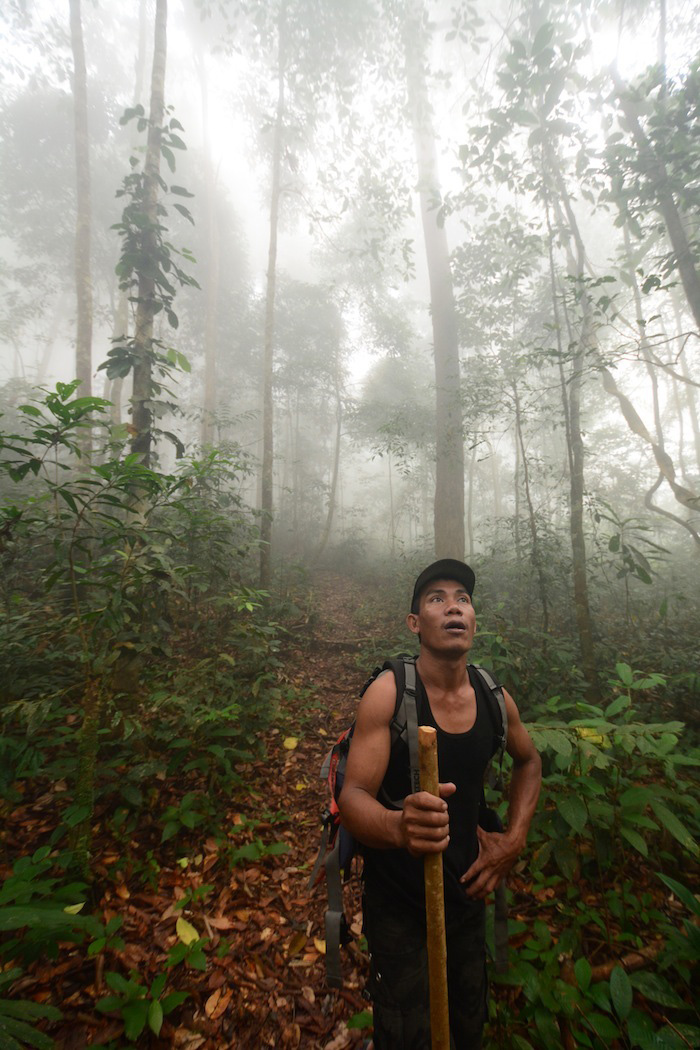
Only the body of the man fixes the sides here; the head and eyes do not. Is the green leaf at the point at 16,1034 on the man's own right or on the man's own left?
on the man's own right

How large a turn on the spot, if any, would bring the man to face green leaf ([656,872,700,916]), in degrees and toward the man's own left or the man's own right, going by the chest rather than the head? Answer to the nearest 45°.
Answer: approximately 45° to the man's own left

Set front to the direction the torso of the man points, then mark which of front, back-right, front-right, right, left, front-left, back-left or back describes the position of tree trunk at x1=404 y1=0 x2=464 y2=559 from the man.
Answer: back-left

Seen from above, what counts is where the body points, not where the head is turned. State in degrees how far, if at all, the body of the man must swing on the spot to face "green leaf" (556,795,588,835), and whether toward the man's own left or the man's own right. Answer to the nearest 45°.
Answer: approximately 90° to the man's own left

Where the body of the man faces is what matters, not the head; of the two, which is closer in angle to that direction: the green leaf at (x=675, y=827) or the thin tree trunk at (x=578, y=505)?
the green leaf

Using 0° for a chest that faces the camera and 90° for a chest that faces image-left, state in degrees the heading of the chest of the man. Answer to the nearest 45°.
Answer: approximately 315°

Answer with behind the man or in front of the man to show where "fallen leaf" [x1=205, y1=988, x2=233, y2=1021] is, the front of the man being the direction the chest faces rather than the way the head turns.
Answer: behind
